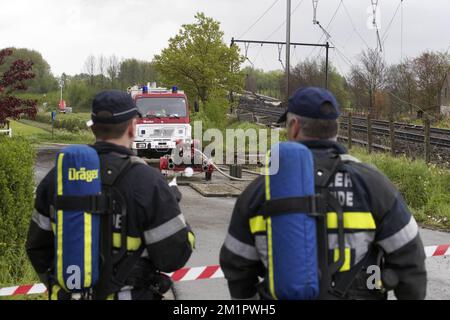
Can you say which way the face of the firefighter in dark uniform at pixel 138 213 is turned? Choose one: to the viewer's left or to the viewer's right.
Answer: to the viewer's right

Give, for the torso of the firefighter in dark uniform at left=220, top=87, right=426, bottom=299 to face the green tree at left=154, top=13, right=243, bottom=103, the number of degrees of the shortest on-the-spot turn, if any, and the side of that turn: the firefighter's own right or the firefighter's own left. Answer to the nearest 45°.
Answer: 0° — they already face it

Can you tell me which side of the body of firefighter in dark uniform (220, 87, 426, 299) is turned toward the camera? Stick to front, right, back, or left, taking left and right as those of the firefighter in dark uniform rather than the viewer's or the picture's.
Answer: back

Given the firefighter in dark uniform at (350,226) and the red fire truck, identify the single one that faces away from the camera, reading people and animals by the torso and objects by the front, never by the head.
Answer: the firefighter in dark uniform

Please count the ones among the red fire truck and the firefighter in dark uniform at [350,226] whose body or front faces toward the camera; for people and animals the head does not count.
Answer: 1

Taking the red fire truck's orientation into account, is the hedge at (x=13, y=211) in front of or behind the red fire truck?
in front

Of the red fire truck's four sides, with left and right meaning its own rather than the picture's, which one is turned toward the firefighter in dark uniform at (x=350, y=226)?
front

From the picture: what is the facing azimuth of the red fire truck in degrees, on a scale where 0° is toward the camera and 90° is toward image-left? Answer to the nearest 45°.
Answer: approximately 0°

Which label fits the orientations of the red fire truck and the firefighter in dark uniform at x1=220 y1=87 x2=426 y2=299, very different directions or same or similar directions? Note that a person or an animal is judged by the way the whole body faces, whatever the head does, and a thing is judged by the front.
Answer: very different directions

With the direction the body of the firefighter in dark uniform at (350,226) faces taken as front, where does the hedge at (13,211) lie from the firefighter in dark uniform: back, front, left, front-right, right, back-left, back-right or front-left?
front-left

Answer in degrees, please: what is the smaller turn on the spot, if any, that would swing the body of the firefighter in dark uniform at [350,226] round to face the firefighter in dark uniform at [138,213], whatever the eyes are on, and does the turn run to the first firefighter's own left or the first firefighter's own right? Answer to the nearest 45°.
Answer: approximately 90° to the first firefighter's own left

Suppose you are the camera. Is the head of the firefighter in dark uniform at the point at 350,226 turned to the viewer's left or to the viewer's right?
to the viewer's left

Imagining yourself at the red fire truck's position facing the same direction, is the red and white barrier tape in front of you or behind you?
in front

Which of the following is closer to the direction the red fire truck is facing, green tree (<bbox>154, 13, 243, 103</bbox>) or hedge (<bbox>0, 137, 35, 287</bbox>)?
the hedge

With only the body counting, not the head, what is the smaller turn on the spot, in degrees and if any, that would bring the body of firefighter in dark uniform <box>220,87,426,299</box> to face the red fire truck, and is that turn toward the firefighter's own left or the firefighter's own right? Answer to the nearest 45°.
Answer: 0° — they already face it
